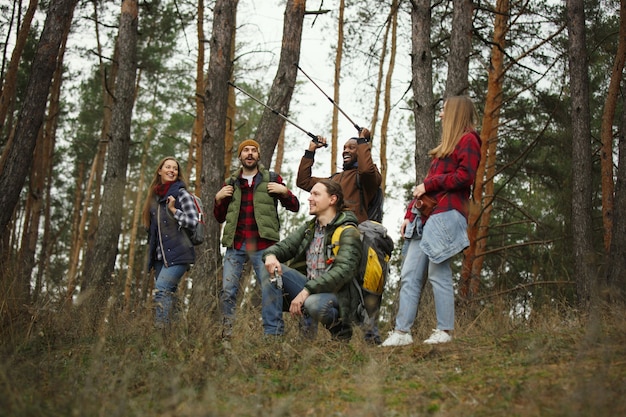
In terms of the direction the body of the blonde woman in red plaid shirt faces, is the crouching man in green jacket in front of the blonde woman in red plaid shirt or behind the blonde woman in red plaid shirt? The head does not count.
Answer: in front

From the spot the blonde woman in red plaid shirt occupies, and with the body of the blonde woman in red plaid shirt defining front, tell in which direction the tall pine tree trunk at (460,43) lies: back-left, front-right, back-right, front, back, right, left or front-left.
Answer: right

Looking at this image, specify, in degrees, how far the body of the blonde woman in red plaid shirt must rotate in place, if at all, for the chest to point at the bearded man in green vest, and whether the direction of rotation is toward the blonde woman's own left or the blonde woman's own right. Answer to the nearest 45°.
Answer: approximately 45° to the blonde woman's own right

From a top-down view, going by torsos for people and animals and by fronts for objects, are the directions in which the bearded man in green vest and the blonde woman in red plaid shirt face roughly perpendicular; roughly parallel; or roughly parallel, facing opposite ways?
roughly perpendicular

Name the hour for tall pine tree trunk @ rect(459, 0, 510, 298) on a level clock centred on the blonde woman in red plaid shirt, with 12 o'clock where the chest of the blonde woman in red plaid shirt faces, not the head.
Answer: The tall pine tree trunk is roughly at 3 o'clock from the blonde woman in red plaid shirt.

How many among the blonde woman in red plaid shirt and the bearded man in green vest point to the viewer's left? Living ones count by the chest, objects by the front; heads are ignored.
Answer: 1

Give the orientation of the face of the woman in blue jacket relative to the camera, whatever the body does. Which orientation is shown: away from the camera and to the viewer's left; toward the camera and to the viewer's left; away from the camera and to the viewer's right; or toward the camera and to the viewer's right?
toward the camera and to the viewer's right

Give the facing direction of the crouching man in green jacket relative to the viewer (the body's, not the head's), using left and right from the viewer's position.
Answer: facing the viewer and to the left of the viewer

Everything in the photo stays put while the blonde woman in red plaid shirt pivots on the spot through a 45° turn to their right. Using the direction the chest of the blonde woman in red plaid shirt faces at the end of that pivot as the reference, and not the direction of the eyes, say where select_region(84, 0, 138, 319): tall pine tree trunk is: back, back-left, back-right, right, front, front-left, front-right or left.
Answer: front

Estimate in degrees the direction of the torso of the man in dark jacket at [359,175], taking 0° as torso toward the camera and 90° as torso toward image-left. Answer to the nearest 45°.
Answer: approximately 45°

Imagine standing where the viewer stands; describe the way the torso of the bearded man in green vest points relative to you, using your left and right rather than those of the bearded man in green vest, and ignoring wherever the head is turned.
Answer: facing the viewer

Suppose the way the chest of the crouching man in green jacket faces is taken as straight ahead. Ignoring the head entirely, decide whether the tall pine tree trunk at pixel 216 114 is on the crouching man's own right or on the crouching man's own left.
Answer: on the crouching man's own right

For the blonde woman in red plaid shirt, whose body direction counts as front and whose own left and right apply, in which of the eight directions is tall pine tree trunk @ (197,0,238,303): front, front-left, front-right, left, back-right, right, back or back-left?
front-right

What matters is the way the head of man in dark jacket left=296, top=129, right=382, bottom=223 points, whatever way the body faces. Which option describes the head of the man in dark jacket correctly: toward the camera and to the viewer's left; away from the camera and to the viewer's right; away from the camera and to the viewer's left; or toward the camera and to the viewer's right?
toward the camera and to the viewer's left

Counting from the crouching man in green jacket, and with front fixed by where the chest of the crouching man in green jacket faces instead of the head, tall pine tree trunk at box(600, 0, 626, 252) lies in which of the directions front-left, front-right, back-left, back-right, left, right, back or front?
back

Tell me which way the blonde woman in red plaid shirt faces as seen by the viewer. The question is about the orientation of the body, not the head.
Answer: to the viewer's left

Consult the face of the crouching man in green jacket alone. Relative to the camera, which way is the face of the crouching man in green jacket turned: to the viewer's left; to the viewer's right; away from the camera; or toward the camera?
to the viewer's left

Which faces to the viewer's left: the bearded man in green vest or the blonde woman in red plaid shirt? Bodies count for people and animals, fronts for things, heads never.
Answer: the blonde woman in red plaid shirt
